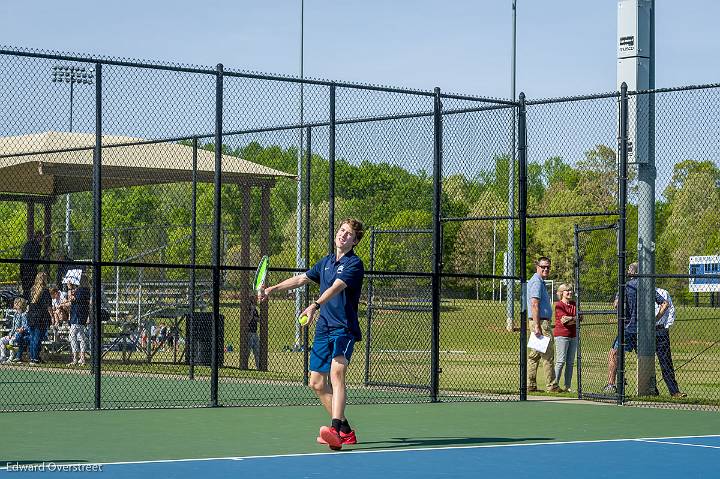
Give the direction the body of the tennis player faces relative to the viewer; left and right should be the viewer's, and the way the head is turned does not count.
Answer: facing the viewer and to the left of the viewer

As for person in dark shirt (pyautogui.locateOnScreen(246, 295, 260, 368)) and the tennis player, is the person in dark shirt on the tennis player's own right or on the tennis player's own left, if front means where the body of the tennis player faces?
on the tennis player's own right

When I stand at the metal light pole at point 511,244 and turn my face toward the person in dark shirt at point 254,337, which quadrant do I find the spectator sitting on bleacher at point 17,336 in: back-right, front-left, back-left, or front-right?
front-right

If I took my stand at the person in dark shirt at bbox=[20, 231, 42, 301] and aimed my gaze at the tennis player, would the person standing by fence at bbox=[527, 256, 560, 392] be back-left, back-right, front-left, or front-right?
front-left

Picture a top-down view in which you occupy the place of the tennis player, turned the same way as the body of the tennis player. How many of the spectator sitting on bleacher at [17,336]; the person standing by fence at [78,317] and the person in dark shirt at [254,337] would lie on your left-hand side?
0

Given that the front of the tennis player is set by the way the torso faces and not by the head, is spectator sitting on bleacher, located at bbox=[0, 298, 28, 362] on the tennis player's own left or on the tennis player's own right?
on the tennis player's own right

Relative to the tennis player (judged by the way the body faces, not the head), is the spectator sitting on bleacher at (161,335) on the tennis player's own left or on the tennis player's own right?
on the tennis player's own right

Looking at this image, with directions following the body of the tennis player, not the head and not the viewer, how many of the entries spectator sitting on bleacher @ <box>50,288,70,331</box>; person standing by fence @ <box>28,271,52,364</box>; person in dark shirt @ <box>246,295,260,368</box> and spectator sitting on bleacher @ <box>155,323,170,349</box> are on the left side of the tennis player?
0

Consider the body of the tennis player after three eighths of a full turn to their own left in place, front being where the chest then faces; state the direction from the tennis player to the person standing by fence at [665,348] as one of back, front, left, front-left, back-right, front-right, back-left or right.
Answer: front-left

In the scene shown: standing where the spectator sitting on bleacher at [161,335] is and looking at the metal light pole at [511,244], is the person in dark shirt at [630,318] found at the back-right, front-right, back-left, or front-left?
front-right

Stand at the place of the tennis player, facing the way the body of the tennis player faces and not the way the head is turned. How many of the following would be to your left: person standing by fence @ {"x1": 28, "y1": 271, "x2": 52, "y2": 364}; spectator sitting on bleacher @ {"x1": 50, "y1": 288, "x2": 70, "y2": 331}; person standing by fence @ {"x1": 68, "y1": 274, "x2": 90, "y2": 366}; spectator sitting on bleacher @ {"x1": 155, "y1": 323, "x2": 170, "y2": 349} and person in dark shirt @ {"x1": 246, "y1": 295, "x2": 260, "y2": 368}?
0

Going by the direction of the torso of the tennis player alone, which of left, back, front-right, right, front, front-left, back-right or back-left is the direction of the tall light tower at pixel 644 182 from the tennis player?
back

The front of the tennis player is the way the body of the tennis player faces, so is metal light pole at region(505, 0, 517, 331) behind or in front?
behind

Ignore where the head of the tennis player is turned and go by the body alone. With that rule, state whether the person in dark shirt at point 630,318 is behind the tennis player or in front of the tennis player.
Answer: behind

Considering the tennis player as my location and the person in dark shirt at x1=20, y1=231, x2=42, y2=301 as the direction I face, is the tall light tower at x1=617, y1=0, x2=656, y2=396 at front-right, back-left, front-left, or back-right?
front-right

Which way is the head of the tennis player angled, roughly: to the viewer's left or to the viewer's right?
to the viewer's left

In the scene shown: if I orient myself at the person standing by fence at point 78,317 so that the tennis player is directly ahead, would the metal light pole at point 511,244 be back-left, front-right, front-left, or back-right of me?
front-left

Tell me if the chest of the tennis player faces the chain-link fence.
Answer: no

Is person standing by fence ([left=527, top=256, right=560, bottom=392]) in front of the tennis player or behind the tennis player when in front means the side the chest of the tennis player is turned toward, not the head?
behind
